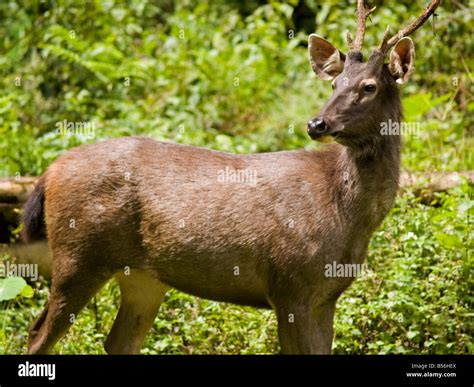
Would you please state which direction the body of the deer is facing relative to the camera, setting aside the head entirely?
to the viewer's right
